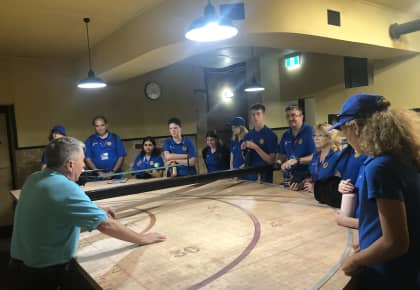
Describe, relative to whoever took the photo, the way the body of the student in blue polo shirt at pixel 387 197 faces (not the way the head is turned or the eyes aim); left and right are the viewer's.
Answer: facing to the left of the viewer

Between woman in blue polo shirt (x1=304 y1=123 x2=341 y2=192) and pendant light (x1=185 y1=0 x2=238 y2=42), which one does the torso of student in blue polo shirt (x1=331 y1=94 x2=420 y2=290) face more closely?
the pendant light

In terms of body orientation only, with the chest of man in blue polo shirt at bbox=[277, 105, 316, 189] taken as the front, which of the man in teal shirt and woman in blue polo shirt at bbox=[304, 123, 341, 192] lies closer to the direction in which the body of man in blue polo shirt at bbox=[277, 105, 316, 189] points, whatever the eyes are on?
the man in teal shirt

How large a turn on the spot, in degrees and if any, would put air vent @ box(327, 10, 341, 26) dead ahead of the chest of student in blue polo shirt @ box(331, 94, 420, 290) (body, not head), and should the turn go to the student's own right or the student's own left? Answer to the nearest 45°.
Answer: approximately 90° to the student's own right

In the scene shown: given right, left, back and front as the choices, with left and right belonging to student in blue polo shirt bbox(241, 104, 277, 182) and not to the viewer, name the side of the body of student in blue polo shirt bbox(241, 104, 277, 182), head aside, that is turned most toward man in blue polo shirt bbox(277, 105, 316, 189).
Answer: left

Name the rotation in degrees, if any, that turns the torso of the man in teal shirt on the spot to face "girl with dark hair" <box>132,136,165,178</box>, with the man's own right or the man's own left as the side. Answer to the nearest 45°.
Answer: approximately 45° to the man's own left

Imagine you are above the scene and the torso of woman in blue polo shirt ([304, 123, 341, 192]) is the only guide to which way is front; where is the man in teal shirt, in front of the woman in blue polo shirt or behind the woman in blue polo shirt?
in front

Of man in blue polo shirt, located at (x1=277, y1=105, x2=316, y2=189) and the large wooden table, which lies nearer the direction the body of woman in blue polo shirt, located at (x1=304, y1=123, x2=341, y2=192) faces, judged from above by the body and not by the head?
the large wooden table

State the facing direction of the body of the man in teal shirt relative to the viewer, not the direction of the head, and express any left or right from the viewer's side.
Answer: facing away from the viewer and to the right of the viewer

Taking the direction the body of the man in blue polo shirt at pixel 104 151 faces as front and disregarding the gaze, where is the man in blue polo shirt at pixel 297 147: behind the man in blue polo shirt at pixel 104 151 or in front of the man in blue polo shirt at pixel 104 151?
in front

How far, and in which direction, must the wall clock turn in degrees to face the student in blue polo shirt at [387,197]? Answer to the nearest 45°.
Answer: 0° — it already faces them
